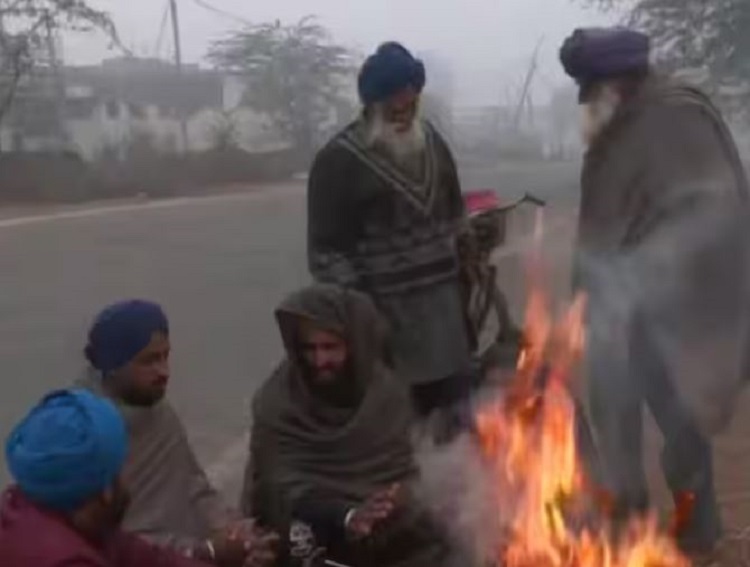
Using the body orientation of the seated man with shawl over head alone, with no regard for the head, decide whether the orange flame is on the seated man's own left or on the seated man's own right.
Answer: on the seated man's own left

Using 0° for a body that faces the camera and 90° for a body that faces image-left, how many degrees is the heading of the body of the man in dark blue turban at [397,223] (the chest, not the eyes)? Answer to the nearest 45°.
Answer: approximately 315°

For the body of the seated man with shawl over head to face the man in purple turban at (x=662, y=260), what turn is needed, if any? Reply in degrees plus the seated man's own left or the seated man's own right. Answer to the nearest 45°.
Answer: approximately 90° to the seated man's own left

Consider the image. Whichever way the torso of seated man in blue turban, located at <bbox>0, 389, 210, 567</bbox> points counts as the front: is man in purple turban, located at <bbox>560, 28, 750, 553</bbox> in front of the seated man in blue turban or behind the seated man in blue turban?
in front

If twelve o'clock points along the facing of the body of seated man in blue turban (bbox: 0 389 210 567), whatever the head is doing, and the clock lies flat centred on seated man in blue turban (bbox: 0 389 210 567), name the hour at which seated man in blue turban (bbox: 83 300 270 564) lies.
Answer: seated man in blue turban (bbox: 83 300 270 564) is roughly at 11 o'clock from seated man in blue turban (bbox: 0 389 210 567).

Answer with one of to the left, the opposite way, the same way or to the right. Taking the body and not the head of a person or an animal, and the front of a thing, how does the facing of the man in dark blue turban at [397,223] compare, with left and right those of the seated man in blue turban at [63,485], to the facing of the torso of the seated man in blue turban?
to the right

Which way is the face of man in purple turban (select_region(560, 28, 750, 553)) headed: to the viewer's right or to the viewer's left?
to the viewer's left

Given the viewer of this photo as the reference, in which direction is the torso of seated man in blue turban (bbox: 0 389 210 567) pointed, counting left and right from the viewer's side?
facing away from the viewer and to the right of the viewer

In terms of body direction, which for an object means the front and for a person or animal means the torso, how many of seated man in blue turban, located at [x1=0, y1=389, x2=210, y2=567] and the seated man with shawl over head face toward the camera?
1

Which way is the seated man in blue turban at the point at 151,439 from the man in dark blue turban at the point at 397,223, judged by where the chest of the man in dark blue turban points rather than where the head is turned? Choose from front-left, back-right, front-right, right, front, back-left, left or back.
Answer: right

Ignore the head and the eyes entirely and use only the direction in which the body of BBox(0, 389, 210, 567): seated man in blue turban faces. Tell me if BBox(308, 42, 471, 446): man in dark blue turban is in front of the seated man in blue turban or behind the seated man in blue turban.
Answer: in front

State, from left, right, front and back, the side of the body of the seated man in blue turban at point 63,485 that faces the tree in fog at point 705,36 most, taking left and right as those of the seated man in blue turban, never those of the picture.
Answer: front

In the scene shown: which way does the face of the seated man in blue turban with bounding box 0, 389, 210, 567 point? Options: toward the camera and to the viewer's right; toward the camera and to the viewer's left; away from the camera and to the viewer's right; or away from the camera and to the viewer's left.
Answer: away from the camera and to the viewer's right
